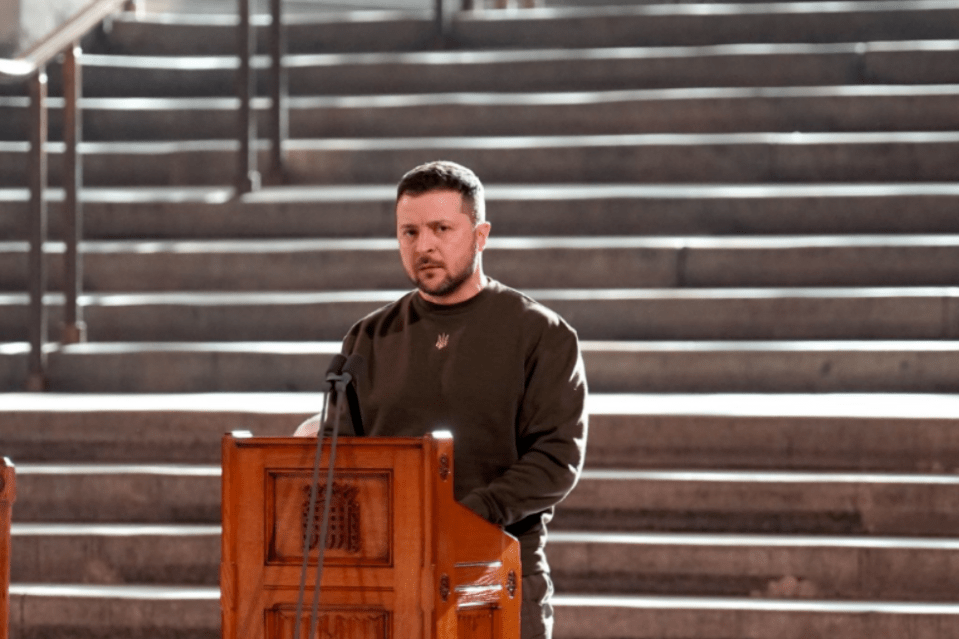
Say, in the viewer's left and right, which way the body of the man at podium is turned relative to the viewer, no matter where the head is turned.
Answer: facing the viewer and to the left of the viewer

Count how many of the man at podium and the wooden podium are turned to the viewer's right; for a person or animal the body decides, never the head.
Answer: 0

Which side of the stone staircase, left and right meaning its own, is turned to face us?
front

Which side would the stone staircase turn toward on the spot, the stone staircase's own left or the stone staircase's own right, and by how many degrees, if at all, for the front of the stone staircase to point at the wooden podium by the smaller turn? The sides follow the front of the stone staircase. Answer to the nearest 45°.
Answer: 0° — it already faces it

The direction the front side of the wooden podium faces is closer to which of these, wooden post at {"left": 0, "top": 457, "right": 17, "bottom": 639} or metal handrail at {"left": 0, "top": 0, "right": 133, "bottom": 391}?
the wooden post

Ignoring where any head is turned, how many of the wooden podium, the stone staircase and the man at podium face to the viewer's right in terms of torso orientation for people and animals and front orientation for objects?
0

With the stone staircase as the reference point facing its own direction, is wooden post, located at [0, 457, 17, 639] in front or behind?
in front

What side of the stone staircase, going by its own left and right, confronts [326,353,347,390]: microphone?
front

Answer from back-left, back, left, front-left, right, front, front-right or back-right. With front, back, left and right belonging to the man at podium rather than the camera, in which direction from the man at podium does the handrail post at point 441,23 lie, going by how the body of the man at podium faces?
back-right

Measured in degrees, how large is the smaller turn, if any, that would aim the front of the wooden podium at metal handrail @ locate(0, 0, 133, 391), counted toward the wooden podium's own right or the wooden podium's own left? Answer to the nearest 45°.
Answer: approximately 135° to the wooden podium's own right
